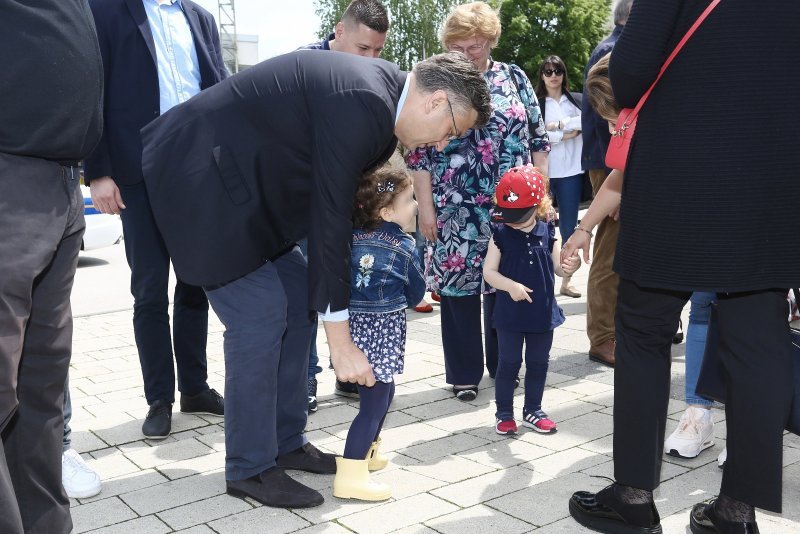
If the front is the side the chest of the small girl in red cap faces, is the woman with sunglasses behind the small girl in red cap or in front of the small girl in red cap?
behind

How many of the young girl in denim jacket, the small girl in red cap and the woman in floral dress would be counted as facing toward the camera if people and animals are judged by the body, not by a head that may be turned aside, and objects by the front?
2

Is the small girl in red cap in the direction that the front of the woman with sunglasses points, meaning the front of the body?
yes

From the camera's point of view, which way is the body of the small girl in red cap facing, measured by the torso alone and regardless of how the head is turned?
toward the camera

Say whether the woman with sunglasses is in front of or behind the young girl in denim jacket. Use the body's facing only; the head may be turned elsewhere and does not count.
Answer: in front

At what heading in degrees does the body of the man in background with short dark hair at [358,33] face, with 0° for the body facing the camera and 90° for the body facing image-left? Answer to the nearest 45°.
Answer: approximately 315°

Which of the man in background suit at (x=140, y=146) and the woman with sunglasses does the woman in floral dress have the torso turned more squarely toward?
the man in background suit

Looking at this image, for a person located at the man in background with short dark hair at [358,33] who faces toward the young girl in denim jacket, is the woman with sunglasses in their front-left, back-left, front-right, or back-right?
back-left

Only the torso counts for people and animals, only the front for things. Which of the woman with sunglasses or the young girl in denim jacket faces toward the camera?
the woman with sunglasses

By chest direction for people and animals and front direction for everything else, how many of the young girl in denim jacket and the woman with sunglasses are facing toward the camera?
1

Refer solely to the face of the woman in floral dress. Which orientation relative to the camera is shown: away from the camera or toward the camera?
toward the camera

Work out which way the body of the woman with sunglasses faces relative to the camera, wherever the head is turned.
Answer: toward the camera

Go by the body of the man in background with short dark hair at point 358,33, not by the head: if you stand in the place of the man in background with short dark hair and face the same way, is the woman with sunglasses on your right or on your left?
on your left

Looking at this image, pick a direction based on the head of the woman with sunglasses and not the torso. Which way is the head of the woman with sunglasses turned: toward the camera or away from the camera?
toward the camera

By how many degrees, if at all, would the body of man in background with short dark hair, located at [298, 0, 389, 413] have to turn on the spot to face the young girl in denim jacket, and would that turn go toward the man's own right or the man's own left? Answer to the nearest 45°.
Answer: approximately 45° to the man's own right

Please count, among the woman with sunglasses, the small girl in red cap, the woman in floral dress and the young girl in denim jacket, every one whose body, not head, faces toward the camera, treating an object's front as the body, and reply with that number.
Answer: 3

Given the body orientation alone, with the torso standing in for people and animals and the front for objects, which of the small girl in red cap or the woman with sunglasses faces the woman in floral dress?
the woman with sunglasses

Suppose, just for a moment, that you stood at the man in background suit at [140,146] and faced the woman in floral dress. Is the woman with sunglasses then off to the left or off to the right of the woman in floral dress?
left

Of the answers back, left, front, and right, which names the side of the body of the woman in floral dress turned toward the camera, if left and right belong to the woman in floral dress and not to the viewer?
front
